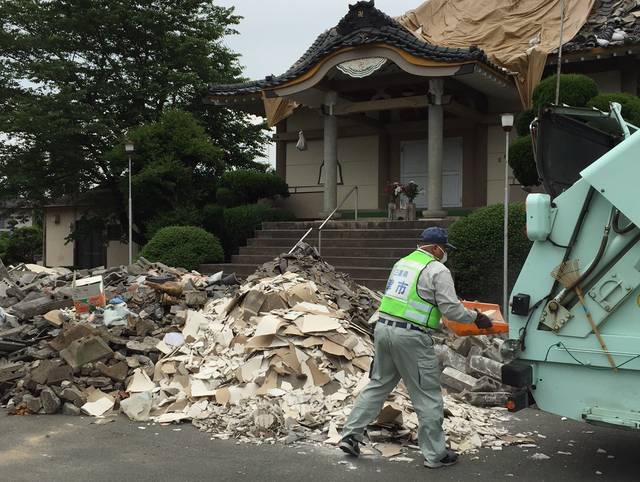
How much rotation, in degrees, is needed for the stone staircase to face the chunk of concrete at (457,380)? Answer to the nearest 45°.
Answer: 0° — it already faces it

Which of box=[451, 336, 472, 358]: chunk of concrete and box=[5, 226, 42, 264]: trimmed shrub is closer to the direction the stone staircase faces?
the chunk of concrete

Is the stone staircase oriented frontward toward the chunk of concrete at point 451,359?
yes

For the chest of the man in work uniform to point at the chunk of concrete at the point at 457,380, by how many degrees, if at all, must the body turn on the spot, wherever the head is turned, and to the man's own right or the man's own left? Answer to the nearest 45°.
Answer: approximately 45° to the man's own left

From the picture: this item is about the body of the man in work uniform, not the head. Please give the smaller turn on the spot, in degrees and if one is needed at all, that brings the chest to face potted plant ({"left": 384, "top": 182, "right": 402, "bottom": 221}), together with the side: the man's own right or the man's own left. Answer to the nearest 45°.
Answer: approximately 45° to the man's own left

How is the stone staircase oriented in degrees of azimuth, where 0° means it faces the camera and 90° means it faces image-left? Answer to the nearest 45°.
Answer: approximately 0°

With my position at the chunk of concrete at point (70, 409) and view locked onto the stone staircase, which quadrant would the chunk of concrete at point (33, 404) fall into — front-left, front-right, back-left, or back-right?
back-left

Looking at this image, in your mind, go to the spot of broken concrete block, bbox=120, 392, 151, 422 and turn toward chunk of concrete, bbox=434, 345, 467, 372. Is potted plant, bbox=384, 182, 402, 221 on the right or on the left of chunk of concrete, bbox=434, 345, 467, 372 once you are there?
left

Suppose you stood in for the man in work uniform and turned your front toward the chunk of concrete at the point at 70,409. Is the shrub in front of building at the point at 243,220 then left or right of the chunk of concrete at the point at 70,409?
right

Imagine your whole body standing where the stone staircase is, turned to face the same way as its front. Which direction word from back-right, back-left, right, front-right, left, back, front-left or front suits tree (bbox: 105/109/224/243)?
back-right

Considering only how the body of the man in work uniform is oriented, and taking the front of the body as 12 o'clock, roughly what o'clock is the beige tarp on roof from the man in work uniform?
The beige tarp on roof is roughly at 11 o'clock from the man in work uniform.

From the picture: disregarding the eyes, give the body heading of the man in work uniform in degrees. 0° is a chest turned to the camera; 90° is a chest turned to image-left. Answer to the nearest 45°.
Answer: approximately 225°

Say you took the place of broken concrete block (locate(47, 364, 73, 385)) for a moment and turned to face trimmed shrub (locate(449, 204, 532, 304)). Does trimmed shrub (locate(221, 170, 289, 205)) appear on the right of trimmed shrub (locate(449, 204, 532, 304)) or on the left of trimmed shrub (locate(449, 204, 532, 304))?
left

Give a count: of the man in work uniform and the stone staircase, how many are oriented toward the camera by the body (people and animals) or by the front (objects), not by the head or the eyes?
1
